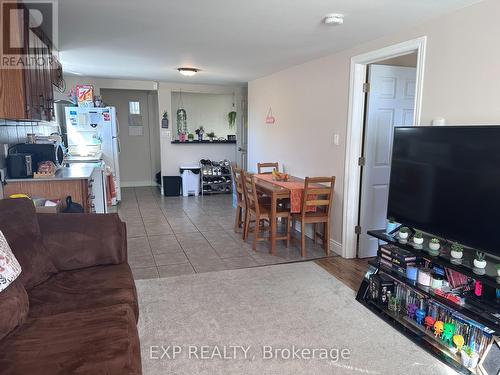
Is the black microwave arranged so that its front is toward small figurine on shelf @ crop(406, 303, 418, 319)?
yes

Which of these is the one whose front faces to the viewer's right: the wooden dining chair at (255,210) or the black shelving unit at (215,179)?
the wooden dining chair

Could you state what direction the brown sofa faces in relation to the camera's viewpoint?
facing to the right of the viewer

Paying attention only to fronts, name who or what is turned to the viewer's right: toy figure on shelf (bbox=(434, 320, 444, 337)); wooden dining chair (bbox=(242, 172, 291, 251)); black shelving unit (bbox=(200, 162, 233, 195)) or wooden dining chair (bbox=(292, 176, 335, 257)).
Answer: wooden dining chair (bbox=(242, 172, 291, 251))

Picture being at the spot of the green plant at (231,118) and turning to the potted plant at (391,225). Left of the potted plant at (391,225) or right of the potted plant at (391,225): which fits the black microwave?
right

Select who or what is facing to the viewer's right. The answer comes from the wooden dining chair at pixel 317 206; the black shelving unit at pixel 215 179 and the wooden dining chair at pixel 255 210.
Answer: the wooden dining chair at pixel 255 210

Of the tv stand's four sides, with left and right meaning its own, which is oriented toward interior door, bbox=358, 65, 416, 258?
right

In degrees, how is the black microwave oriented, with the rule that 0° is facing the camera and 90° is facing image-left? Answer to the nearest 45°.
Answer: approximately 315°

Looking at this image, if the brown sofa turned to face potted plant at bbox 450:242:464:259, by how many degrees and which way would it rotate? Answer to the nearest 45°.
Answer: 0° — it already faces it

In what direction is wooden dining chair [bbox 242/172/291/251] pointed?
to the viewer's right
